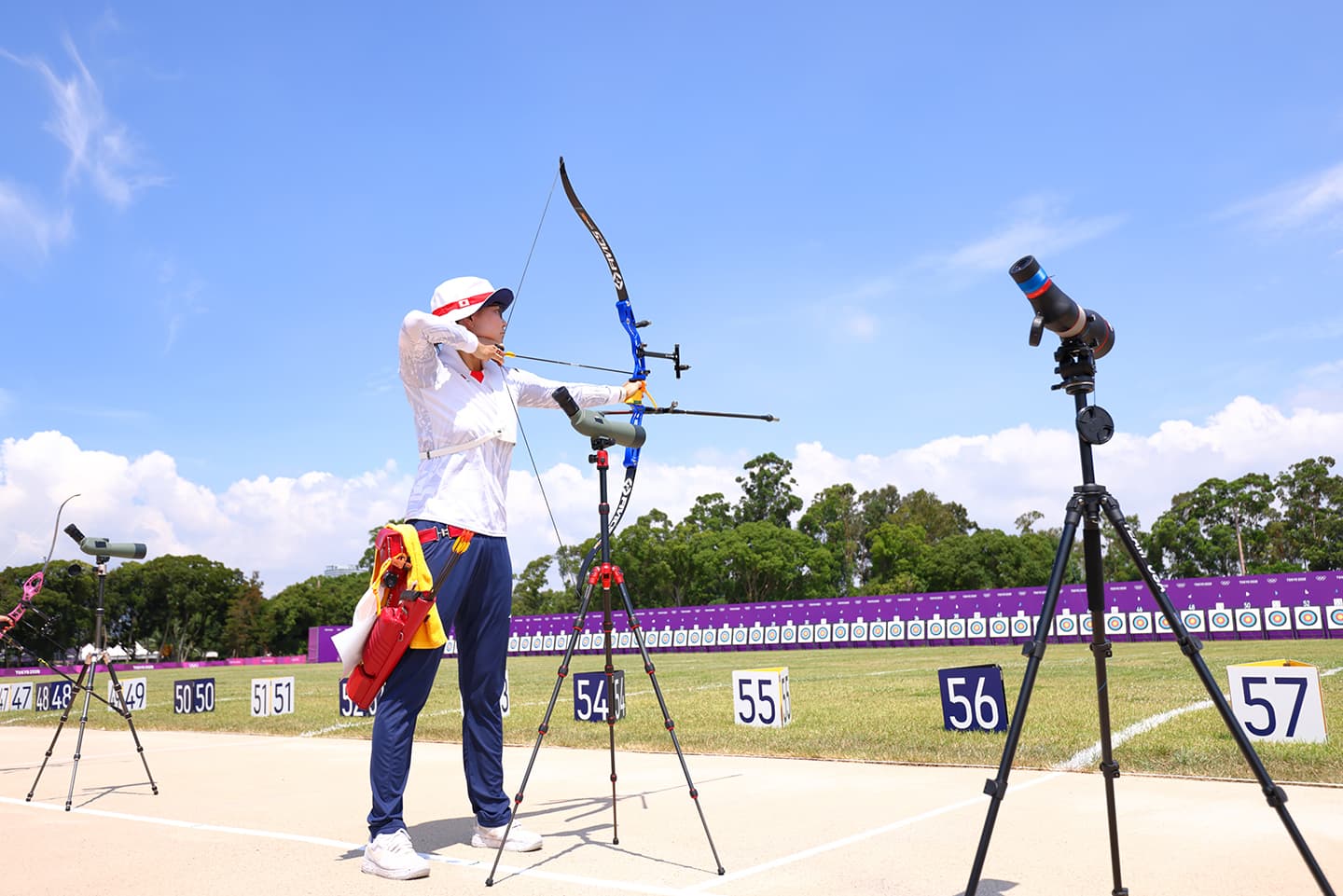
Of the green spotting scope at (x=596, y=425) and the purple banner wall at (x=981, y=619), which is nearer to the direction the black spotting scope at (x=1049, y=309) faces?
the purple banner wall

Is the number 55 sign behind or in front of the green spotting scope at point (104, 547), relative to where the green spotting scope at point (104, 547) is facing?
in front

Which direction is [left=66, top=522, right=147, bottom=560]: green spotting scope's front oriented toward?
to the viewer's right

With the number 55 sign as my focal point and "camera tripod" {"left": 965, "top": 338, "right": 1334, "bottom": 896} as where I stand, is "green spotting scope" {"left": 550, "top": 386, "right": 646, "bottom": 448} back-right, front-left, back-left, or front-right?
front-left

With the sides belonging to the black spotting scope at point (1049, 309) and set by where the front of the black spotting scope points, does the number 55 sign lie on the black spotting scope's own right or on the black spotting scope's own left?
on the black spotting scope's own left

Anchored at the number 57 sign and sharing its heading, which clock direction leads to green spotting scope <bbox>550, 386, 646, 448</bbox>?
The green spotting scope is roughly at 1 o'clock from the number 57 sign.

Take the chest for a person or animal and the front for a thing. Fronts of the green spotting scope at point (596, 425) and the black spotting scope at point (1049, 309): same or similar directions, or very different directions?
same or similar directions

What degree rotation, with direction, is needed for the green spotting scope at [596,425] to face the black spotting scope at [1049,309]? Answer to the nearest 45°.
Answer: approximately 45° to its right

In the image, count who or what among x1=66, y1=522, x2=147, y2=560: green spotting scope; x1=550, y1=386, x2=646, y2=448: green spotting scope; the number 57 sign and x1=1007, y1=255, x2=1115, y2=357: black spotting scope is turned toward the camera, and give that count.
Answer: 1

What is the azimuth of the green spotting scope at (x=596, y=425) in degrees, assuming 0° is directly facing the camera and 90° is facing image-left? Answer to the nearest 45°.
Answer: approximately 270°

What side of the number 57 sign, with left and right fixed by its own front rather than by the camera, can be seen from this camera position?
front

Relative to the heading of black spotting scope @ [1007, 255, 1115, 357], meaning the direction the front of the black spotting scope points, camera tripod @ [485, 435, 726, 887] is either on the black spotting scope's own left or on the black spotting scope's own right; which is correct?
on the black spotting scope's own left

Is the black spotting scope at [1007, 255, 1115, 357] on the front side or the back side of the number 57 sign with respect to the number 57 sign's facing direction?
on the front side

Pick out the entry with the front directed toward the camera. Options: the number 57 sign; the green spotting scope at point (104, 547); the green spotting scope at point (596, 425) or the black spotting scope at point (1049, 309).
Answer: the number 57 sign

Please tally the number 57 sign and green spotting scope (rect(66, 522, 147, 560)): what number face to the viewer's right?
1

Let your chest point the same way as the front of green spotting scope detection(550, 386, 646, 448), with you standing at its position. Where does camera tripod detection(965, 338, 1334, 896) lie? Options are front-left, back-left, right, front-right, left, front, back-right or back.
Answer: front-right
